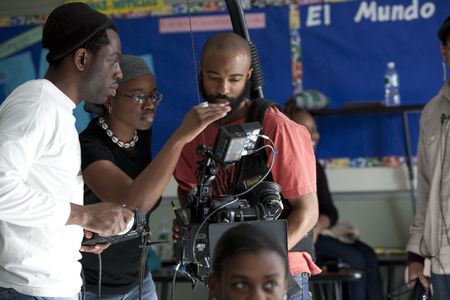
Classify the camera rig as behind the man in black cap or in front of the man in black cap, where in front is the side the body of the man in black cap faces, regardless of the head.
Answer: in front

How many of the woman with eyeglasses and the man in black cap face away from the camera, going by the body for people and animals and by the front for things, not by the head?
0

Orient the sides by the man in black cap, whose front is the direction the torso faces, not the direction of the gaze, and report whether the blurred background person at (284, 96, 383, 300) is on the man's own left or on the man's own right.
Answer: on the man's own left

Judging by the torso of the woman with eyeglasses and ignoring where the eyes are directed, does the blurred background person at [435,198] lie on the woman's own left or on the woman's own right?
on the woman's own left

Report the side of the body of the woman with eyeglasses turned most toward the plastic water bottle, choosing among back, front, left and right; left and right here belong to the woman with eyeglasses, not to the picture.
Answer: left

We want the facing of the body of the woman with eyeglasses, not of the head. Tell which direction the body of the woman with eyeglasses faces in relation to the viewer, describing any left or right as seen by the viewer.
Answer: facing the viewer and to the right of the viewer

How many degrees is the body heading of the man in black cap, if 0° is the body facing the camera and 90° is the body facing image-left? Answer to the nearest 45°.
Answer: approximately 270°

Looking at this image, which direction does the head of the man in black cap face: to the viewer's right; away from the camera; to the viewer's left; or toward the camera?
to the viewer's right

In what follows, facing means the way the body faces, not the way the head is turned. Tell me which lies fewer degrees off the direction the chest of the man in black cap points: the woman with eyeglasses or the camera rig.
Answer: the camera rig

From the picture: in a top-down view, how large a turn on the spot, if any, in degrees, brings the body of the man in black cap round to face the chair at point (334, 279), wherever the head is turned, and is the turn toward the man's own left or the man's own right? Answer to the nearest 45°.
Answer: approximately 45° to the man's own left

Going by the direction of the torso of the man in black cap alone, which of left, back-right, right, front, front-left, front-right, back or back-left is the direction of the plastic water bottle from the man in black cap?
front-left
